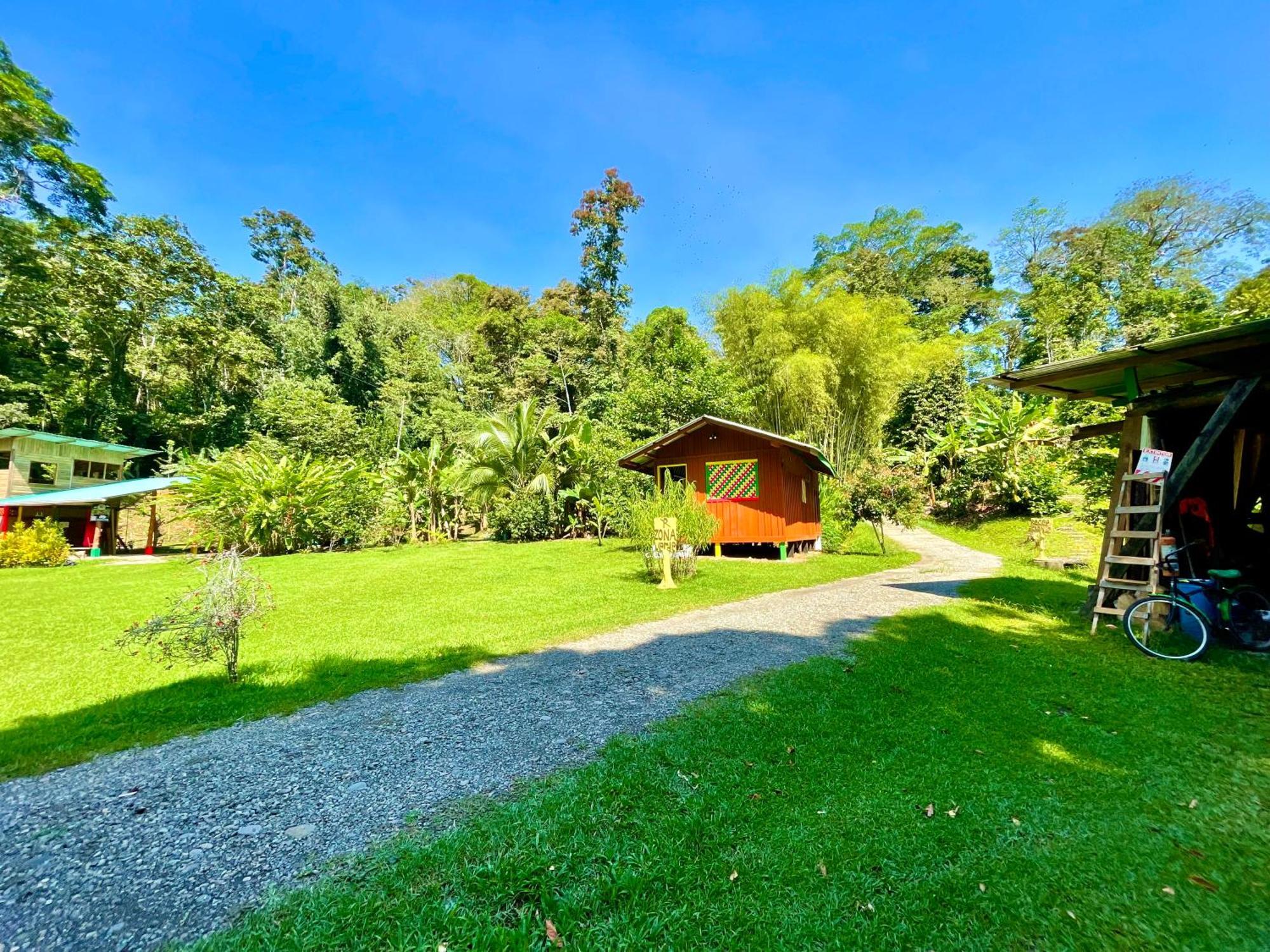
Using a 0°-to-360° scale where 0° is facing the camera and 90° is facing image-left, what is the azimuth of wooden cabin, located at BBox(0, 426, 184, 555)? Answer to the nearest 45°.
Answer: approximately 315°

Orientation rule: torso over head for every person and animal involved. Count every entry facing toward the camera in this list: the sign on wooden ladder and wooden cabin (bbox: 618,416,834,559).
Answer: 2

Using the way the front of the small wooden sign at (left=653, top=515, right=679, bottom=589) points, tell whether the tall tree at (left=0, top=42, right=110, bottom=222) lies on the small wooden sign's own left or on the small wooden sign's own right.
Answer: on the small wooden sign's own right

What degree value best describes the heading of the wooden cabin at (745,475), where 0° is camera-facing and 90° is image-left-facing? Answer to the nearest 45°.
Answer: approximately 0°

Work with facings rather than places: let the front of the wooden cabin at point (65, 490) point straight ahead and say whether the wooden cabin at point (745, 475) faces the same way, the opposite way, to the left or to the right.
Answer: to the right

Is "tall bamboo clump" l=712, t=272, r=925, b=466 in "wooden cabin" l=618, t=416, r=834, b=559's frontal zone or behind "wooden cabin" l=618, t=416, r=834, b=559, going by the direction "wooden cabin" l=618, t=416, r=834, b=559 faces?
behind

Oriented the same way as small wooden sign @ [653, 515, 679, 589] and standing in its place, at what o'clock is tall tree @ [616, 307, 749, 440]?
The tall tree is roughly at 6 o'clock from the small wooden sign.

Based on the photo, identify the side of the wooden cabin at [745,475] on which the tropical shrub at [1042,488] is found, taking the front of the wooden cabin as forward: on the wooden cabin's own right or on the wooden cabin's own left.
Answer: on the wooden cabin's own left

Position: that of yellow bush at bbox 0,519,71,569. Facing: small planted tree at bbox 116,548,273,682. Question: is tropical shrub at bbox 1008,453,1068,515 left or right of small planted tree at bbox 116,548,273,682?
left
